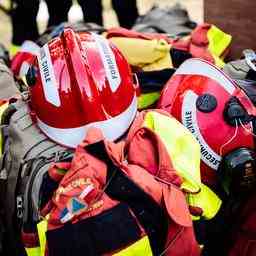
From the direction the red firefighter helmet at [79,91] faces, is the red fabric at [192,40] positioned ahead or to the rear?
to the rear

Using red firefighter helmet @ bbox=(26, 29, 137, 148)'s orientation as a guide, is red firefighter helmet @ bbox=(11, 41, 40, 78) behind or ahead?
behind
